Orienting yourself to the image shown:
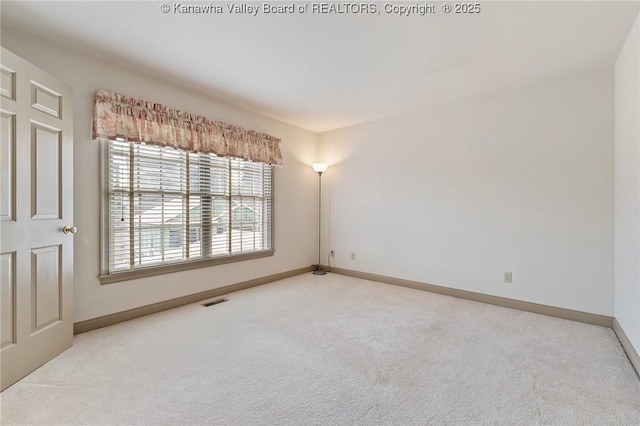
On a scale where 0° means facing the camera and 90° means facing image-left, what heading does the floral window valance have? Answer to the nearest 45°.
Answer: approximately 315°

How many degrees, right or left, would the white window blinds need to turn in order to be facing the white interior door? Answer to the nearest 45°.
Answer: approximately 90° to its right

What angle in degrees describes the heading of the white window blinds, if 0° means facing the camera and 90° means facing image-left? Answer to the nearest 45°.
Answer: approximately 315°

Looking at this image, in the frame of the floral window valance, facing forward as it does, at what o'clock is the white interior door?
The white interior door is roughly at 3 o'clock from the floral window valance.
